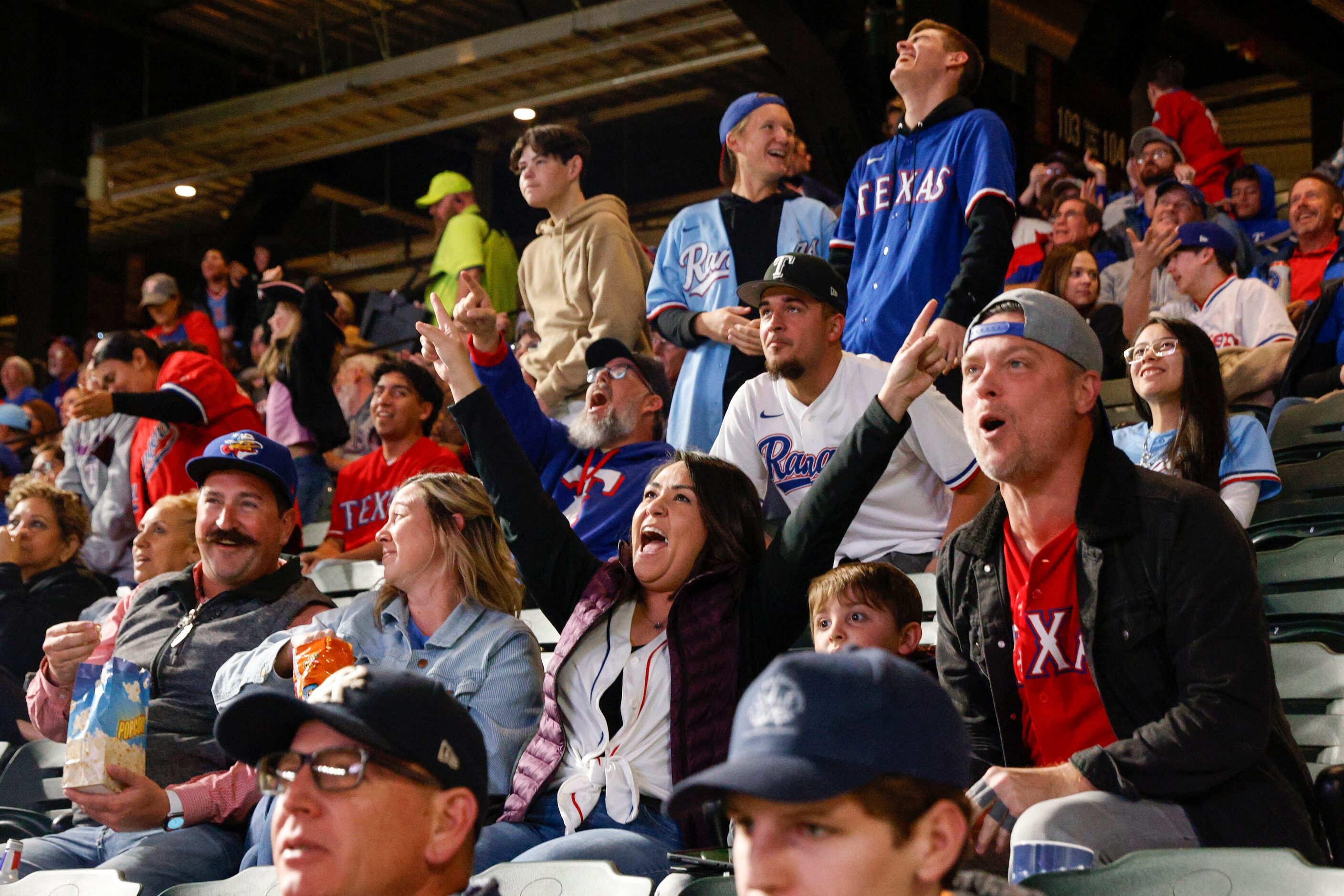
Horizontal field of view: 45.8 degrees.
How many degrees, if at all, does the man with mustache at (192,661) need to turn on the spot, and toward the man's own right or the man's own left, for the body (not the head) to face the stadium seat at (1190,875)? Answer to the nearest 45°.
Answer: approximately 90° to the man's own left

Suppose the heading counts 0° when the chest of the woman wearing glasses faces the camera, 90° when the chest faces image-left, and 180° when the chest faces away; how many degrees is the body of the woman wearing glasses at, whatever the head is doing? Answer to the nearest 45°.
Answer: approximately 45°

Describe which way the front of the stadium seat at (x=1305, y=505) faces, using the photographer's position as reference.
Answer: facing the viewer and to the left of the viewer

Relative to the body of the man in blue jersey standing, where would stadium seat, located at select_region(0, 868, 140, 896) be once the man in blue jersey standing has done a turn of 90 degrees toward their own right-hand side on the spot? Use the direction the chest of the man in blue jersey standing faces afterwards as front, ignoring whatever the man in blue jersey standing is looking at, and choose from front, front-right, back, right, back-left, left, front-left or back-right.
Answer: left

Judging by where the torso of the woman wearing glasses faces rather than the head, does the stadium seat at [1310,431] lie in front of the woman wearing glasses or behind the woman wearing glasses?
behind

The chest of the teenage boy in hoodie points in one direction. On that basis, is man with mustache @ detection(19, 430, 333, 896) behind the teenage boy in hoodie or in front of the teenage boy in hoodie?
in front

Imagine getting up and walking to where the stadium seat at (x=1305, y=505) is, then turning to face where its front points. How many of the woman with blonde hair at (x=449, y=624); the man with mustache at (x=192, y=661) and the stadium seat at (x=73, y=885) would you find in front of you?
3

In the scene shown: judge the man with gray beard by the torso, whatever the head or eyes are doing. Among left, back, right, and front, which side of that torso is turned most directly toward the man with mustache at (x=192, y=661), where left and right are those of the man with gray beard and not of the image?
front

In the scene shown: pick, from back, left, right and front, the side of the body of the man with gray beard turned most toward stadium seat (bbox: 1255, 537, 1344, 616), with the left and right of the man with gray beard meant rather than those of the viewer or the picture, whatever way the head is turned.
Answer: left

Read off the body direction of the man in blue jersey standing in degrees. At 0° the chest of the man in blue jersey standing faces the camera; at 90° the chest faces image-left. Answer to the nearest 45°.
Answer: approximately 45°

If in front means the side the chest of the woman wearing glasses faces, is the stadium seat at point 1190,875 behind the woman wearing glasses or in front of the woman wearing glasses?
in front

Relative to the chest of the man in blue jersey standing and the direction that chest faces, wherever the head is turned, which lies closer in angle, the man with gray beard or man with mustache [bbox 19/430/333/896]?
the man with mustache
